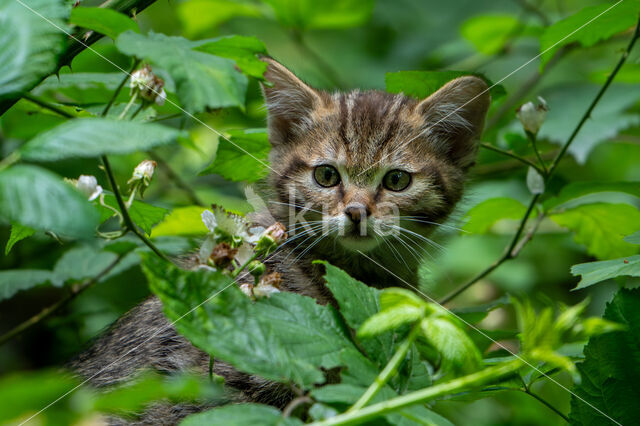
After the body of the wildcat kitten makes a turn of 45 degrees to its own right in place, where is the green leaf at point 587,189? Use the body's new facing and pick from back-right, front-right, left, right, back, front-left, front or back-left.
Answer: left

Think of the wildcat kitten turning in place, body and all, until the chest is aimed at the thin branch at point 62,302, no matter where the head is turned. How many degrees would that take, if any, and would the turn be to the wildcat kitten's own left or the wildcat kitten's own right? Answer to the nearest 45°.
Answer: approximately 135° to the wildcat kitten's own right

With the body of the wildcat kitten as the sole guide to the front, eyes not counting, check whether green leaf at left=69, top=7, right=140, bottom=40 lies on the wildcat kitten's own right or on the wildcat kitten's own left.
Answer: on the wildcat kitten's own right

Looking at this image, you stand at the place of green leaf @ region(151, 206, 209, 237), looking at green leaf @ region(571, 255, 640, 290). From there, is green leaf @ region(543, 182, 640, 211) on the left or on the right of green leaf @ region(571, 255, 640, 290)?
left
